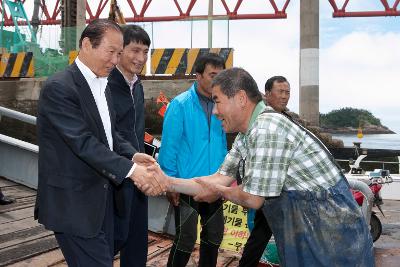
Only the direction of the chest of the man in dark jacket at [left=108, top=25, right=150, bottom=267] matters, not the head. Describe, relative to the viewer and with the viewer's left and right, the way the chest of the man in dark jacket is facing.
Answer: facing the viewer and to the right of the viewer

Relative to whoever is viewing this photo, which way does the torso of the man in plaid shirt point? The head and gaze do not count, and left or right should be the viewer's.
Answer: facing to the left of the viewer

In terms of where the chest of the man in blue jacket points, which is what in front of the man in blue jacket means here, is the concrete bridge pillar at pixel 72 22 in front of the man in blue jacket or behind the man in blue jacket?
behind

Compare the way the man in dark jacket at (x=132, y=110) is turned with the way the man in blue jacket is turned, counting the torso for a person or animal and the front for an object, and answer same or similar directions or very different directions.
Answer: same or similar directions

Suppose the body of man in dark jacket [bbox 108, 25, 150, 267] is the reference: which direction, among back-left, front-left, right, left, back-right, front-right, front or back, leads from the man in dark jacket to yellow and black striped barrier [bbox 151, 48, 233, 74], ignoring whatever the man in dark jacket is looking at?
back-left

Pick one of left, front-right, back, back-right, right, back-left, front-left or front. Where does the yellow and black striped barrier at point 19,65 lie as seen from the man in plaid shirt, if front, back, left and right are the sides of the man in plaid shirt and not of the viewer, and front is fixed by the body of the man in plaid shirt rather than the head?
front-right

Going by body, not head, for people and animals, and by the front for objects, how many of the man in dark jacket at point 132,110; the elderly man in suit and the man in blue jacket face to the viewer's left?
0

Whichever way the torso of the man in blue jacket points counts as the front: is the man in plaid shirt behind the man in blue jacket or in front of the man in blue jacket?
in front

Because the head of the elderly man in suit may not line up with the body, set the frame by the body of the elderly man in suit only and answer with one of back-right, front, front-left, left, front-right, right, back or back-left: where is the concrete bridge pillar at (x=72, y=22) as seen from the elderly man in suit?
back-left

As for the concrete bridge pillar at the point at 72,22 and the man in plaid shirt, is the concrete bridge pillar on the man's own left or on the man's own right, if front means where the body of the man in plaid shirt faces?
on the man's own right

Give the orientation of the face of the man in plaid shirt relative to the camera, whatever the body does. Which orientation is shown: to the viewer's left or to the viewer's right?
to the viewer's left
